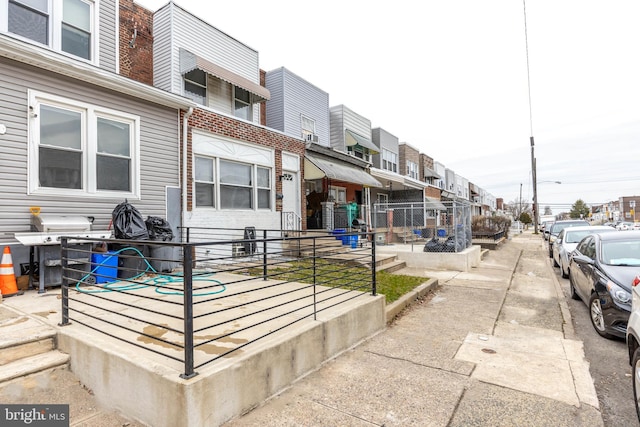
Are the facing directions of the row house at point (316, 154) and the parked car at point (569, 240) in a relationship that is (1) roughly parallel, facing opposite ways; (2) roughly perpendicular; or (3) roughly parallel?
roughly perpendicular

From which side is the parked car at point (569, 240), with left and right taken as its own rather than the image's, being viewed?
front

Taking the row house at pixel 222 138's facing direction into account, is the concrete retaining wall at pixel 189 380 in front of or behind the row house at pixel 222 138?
in front

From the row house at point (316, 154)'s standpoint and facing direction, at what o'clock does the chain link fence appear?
The chain link fence is roughly at 11 o'clock from the row house.

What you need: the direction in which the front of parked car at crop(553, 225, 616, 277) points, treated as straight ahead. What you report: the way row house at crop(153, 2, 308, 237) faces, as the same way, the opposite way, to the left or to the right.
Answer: to the left

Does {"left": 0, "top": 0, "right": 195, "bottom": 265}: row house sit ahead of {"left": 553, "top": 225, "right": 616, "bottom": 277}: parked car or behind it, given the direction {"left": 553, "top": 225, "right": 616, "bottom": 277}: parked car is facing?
ahead

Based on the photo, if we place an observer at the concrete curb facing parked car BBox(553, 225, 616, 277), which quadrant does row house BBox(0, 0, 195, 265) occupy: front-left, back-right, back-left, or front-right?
back-left

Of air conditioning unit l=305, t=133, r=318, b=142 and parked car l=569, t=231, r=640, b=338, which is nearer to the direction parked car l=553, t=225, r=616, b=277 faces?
the parked car

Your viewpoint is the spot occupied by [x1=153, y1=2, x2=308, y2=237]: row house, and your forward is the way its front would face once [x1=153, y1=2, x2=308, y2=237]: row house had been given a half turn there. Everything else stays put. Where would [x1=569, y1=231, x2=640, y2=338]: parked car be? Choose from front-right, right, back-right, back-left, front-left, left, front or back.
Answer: back

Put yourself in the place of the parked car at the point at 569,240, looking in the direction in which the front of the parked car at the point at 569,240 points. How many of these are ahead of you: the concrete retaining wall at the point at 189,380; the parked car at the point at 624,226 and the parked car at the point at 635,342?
2

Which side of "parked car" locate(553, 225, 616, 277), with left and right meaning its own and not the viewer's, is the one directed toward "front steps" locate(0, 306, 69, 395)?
front

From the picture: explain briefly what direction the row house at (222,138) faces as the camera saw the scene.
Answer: facing the viewer and to the right of the viewer

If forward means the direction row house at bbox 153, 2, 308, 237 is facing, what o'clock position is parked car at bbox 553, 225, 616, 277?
The parked car is roughly at 11 o'clock from the row house.

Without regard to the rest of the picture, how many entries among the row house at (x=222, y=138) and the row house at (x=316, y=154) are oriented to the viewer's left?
0

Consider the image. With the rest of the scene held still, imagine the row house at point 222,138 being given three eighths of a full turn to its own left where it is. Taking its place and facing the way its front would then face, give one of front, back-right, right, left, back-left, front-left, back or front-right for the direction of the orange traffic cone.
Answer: back-left

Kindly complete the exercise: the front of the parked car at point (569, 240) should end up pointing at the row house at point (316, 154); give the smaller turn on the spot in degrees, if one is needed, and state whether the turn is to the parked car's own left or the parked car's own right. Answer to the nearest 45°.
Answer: approximately 90° to the parked car's own right

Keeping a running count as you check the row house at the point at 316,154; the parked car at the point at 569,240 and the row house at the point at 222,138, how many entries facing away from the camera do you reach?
0

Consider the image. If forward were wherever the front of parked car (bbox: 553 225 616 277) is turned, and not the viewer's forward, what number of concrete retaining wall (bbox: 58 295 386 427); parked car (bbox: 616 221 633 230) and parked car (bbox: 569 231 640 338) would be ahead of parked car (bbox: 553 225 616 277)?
2

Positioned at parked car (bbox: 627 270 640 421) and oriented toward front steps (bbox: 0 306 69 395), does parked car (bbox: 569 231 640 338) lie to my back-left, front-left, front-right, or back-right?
back-right

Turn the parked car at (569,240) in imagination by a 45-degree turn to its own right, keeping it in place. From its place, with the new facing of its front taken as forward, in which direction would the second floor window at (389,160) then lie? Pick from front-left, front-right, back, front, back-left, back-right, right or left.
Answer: right
